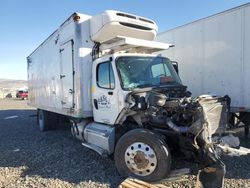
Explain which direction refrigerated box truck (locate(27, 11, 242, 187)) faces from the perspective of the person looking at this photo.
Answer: facing the viewer and to the right of the viewer
